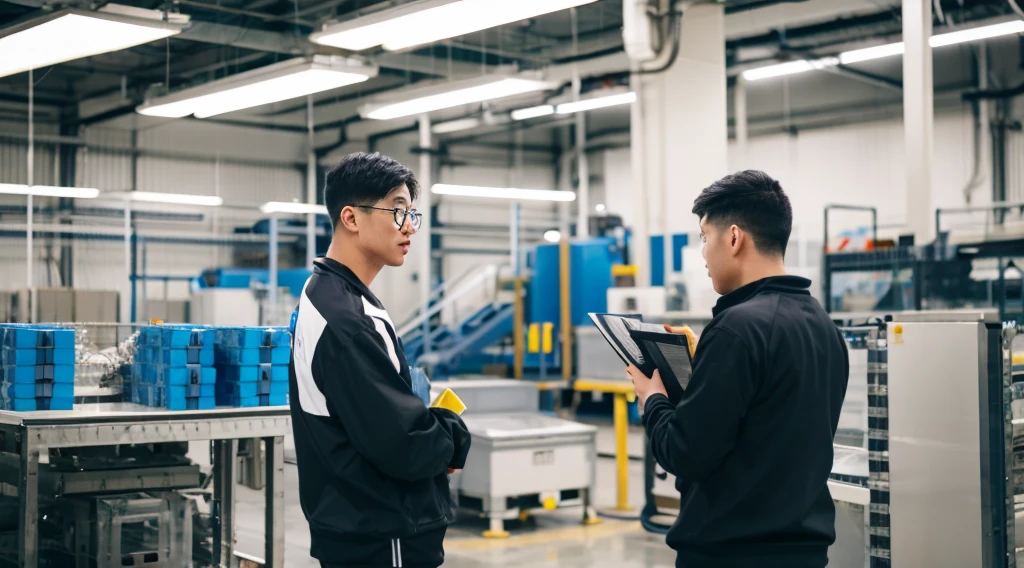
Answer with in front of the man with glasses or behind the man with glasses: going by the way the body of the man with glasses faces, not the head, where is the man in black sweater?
in front

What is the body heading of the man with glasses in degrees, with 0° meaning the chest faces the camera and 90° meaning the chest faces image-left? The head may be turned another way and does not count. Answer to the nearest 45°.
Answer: approximately 270°

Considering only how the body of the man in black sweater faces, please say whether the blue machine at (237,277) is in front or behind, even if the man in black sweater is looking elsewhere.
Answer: in front

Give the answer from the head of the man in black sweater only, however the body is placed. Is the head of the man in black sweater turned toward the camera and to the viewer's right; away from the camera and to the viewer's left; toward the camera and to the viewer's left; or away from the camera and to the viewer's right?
away from the camera and to the viewer's left

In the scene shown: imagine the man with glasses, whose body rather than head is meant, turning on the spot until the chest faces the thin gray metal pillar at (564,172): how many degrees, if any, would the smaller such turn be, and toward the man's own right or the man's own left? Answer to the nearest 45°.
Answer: approximately 90° to the man's own left

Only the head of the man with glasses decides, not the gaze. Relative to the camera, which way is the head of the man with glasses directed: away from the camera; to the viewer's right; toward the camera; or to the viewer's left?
to the viewer's right

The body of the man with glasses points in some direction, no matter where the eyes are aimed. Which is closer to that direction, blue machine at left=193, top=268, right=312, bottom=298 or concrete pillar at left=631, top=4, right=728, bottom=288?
the concrete pillar

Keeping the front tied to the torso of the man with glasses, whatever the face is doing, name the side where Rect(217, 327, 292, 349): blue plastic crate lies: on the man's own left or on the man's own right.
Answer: on the man's own left

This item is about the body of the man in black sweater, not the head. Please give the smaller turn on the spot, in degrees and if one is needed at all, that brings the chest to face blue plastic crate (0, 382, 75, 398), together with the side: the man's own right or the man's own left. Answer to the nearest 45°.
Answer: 0° — they already face it

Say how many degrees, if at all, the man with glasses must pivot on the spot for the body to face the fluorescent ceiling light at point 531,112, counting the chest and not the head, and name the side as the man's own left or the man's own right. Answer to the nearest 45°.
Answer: approximately 90° to the man's own left

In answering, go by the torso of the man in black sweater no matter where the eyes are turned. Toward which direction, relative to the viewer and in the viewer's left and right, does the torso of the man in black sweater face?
facing away from the viewer and to the left of the viewer

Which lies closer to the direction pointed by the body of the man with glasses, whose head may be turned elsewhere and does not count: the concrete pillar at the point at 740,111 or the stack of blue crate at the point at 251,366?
the concrete pillar
